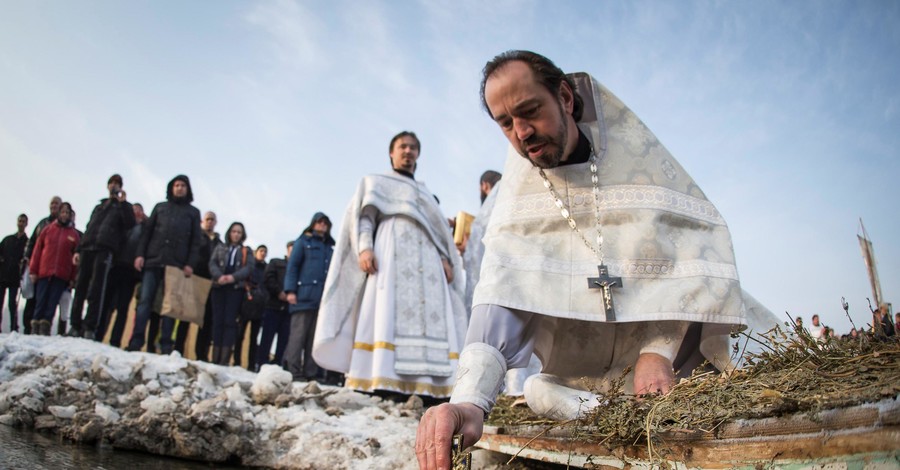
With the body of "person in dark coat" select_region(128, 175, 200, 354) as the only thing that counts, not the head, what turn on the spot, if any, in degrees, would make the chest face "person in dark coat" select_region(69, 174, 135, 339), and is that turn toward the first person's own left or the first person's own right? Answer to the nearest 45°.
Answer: approximately 135° to the first person's own right

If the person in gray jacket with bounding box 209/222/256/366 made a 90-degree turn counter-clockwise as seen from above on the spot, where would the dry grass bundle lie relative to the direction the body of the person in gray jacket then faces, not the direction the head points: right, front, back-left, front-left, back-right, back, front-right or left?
right

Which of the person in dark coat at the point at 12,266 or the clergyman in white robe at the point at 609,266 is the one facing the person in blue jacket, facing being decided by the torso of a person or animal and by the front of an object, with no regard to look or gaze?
the person in dark coat

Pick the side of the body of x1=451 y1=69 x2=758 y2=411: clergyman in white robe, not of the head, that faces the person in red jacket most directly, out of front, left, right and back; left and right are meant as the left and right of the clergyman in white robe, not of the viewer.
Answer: right

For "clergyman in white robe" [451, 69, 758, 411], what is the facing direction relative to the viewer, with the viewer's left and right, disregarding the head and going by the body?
facing the viewer and to the left of the viewer

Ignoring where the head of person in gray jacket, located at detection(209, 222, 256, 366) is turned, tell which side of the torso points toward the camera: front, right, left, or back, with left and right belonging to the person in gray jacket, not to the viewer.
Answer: front

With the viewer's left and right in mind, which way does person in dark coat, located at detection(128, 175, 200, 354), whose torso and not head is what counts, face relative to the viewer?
facing the viewer

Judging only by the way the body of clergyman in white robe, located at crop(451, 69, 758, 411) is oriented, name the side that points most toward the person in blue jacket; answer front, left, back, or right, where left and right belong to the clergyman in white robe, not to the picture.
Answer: right

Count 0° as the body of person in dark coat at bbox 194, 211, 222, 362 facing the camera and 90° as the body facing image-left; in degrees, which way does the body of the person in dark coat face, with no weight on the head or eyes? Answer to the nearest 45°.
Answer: approximately 315°
